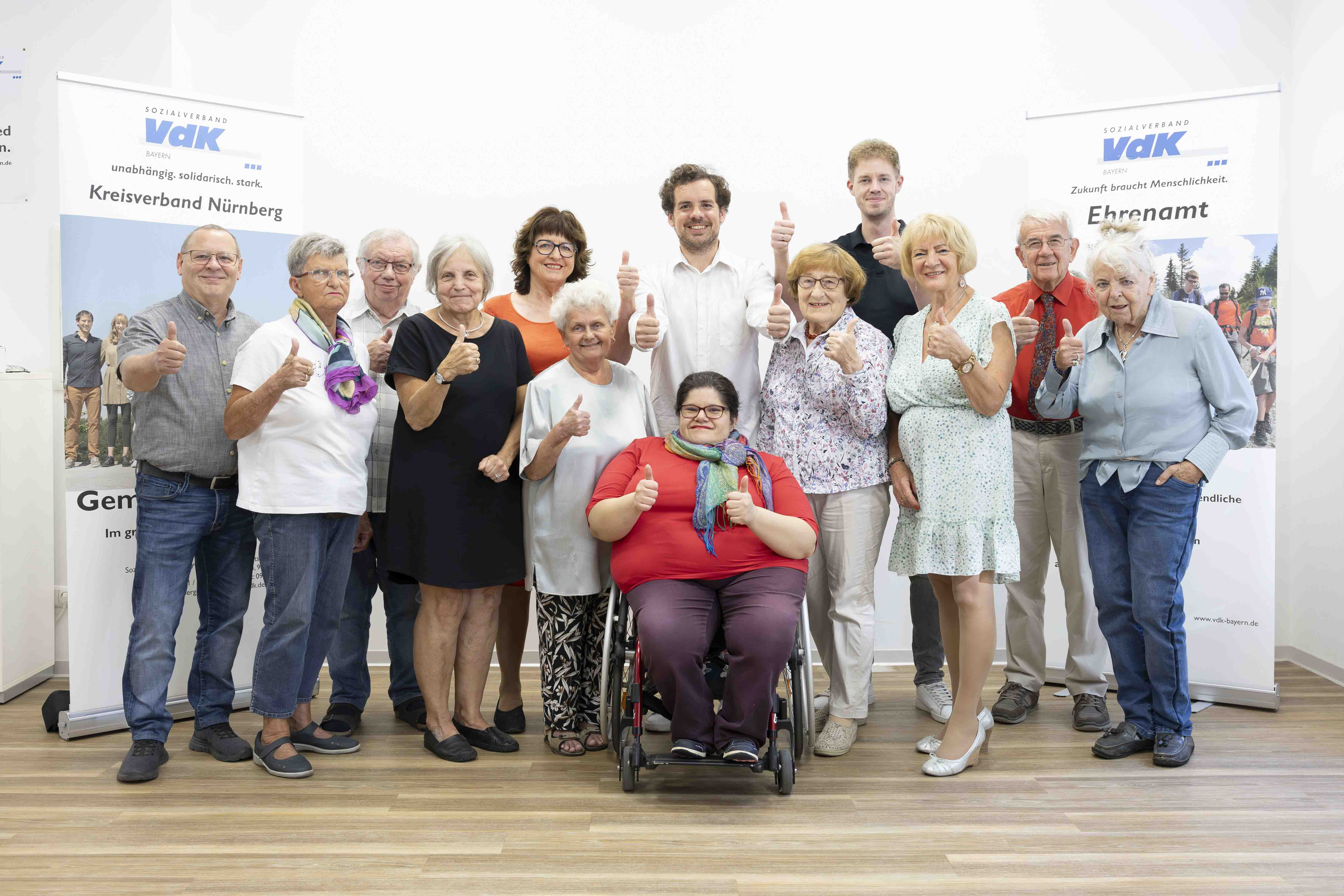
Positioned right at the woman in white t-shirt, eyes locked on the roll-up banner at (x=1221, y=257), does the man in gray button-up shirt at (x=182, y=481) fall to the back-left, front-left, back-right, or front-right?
back-left

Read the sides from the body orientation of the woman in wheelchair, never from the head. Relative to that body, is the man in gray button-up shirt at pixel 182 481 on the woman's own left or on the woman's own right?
on the woman's own right
